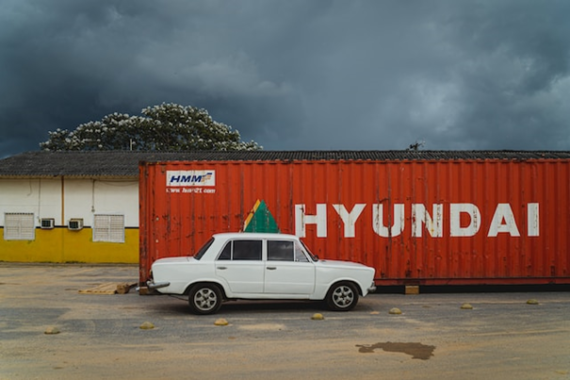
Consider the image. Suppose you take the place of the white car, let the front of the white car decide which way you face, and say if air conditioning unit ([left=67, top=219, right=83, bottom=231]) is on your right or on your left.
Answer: on your left

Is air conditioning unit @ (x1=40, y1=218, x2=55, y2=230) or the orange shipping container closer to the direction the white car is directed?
the orange shipping container

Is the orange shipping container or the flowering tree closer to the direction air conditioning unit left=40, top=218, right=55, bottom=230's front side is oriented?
the orange shipping container

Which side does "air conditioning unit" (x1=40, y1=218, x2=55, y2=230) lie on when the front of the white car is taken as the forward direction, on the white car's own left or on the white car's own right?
on the white car's own left

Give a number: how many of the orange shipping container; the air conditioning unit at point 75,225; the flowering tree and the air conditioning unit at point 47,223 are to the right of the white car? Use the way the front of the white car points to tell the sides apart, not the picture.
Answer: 0

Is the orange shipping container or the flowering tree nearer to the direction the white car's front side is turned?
the orange shipping container

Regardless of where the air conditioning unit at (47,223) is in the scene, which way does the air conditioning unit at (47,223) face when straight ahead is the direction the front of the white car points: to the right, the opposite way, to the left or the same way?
to the right

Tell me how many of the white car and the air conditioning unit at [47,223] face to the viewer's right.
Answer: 1

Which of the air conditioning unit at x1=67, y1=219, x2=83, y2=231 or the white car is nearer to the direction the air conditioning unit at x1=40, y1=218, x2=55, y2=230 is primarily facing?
the white car

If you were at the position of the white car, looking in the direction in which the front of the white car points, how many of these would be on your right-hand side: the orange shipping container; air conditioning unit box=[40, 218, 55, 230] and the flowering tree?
0

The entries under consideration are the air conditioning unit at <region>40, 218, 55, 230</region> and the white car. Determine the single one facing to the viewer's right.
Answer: the white car

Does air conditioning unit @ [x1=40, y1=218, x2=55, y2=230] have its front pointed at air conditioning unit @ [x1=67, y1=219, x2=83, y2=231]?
no

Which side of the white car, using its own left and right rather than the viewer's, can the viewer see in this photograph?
right

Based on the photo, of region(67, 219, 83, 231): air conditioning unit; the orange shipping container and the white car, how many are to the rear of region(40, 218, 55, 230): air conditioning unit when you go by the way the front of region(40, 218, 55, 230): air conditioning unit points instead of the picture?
0

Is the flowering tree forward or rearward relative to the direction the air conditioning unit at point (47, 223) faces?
rearward

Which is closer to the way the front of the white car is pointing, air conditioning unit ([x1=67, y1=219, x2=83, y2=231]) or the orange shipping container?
the orange shipping container

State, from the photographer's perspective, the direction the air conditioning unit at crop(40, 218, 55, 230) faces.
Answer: facing the viewer

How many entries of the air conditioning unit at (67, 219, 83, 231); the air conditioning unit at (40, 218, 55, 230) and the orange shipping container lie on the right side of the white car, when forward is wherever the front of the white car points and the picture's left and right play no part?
0

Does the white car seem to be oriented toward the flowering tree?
no
